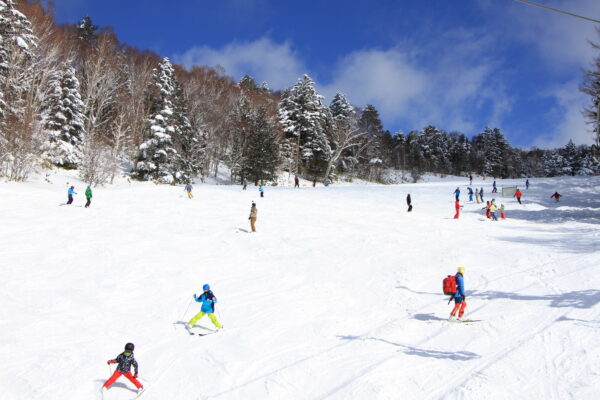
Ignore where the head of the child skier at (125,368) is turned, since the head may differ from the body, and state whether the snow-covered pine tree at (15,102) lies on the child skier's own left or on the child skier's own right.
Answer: on the child skier's own right

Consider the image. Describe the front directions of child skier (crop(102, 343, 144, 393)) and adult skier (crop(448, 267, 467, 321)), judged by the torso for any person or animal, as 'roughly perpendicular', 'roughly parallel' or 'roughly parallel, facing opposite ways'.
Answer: roughly perpendicular

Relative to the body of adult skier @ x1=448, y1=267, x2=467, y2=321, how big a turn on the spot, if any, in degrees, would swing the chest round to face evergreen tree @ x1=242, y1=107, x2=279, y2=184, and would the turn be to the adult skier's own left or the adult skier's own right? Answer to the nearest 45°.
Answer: approximately 135° to the adult skier's own left

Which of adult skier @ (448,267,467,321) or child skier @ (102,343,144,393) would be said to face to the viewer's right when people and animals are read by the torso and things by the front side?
adult skier @ (448,267,467,321)

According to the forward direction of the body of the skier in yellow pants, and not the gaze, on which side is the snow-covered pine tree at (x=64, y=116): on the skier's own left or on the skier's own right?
on the skier's own right

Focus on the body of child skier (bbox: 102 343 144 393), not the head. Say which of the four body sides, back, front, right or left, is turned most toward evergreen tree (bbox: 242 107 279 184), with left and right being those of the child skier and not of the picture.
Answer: back

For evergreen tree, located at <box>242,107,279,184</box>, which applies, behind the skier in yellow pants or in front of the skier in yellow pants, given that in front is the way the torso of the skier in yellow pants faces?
behind

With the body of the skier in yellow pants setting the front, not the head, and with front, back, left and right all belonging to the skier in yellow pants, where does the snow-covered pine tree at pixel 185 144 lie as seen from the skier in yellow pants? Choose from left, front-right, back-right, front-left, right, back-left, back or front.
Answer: back-right

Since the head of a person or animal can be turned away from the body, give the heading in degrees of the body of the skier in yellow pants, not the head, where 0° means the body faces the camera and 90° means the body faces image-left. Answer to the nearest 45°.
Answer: approximately 45°

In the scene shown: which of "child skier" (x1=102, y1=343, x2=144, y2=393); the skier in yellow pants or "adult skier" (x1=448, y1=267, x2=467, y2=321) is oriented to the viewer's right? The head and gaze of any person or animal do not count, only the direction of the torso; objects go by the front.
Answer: "adult skier" (x1=448, y1=267, x2=467, y2=321)

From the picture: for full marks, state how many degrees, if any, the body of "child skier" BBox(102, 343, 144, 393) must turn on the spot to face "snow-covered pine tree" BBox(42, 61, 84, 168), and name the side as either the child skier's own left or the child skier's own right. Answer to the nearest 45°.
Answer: approximately 135° to the child skier's own right

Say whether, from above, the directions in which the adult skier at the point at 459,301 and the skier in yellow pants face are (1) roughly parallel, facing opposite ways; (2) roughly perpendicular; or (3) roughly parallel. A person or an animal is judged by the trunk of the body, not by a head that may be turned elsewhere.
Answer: roughly perpendicular

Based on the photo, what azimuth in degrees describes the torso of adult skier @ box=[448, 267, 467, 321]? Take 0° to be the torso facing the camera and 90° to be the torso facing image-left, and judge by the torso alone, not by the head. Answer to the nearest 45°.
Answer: approximately 270°

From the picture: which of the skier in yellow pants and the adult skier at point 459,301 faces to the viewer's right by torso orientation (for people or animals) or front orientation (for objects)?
the adult skier
